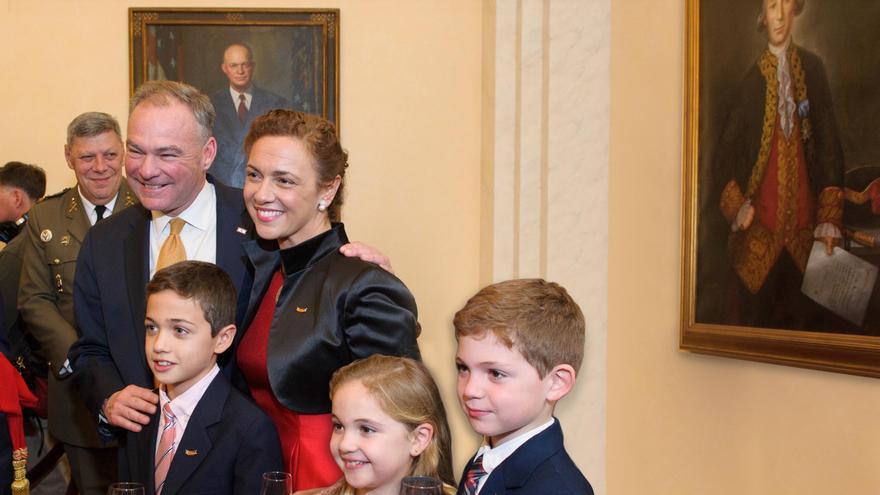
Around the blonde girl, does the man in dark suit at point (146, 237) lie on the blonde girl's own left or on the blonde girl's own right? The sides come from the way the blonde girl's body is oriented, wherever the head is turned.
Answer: on the blonde girl's own right

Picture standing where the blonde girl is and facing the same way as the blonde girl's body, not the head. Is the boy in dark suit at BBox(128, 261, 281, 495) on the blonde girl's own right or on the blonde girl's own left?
on the blonde girl's own right

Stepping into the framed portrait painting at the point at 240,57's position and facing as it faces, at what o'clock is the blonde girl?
The blonde girl is roughly at 12 o'clock from the framed portrait painting.

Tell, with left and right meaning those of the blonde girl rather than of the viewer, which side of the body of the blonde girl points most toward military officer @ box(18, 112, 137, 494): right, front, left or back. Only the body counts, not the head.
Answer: right

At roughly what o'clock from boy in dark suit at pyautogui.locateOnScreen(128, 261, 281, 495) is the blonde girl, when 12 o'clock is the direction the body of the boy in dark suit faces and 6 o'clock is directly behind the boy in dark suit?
The blonde girl is roughly at 9 o'clock from the boy in dark suit.

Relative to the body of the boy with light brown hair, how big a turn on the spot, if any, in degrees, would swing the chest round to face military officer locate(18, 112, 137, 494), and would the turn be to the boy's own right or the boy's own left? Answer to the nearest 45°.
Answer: approximately 90° to the boy's own right

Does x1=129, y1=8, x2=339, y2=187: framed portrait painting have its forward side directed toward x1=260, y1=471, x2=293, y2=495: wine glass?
yes

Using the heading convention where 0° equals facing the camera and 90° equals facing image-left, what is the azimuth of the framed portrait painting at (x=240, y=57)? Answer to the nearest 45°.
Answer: approximately 0°

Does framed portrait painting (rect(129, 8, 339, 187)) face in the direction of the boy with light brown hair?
yes
